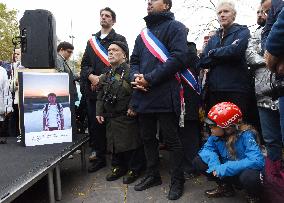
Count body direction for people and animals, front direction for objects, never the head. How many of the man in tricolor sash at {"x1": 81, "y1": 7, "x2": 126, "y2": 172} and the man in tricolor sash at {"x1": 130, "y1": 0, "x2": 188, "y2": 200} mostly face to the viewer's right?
0

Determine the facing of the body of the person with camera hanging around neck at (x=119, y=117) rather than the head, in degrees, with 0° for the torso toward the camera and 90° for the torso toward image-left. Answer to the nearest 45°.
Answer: approximately 45°

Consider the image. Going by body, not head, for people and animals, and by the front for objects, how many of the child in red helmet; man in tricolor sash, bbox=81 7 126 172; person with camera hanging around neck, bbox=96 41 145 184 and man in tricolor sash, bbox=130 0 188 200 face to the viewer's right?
0

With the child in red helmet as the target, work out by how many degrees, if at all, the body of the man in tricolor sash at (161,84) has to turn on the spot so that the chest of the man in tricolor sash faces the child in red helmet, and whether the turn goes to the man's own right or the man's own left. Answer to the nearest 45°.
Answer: approximately 90° to the man's own left

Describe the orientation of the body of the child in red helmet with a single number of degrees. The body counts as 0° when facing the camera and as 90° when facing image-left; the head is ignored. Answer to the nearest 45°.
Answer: approximately 45°

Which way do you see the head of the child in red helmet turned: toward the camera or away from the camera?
toward the camera

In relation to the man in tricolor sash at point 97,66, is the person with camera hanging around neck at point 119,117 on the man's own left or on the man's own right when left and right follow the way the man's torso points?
on the man's own left

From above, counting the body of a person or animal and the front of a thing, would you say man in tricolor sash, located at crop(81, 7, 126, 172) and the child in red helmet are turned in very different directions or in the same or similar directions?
same or similar directions

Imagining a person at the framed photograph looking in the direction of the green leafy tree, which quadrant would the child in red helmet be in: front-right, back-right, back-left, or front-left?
back-right

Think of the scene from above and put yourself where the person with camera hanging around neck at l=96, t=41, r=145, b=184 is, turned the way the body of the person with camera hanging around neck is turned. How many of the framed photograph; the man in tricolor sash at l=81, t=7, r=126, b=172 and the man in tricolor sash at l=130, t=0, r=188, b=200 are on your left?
1

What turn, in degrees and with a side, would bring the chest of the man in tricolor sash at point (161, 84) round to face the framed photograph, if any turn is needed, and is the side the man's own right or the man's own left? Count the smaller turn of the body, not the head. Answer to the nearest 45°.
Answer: approximately 90° to the man's own right

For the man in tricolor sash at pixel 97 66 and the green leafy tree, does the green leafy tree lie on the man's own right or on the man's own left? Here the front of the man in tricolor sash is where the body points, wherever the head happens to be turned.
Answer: on the man's own right
